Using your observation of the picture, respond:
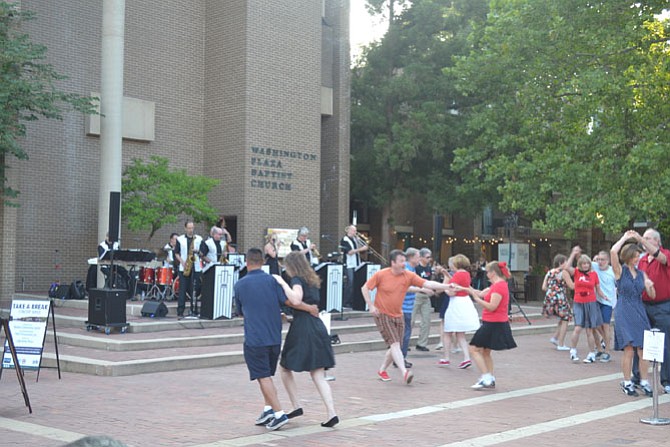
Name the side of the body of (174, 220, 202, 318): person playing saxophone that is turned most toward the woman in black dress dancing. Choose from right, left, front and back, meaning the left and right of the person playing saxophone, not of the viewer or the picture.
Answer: front

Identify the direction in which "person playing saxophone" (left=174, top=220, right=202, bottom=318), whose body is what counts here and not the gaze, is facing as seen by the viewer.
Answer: toward the camera

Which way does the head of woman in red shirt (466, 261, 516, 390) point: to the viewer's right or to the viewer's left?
to the viewer's left

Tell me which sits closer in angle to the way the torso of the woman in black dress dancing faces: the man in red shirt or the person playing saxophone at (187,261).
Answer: the person playing saxophone

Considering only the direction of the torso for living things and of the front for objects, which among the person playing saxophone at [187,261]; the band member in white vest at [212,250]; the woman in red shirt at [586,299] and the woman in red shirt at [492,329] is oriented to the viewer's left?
the woman in red shirt at [492,329]

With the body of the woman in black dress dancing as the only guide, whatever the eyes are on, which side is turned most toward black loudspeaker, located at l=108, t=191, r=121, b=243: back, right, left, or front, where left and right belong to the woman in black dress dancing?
front

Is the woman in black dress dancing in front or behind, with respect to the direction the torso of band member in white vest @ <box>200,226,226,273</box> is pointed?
in front

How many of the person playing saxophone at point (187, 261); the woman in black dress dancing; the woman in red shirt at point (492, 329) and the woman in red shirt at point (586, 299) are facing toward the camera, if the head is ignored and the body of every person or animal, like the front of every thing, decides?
2

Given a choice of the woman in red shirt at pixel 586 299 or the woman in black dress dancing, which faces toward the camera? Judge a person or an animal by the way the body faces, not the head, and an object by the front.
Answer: the woman in red shirt

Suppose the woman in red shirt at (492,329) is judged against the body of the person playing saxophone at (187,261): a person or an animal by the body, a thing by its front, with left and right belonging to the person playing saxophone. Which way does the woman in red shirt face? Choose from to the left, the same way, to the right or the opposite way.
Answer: to the right

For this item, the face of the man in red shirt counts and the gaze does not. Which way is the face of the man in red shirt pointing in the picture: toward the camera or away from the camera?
toward the camera

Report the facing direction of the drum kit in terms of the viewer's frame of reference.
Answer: facing the viewer and to the right of the viewer

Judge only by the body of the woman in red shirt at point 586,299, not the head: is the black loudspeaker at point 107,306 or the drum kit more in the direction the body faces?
the black loudspeaker

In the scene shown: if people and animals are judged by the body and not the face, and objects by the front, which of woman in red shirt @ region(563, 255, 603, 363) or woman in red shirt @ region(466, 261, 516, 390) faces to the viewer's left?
woman in red shirt @ region(466, 261, 516, 390)

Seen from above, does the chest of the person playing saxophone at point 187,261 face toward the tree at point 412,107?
no

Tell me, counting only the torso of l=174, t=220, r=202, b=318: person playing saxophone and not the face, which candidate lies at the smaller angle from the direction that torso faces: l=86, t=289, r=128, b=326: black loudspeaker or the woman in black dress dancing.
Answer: the woman in black dress dancing
